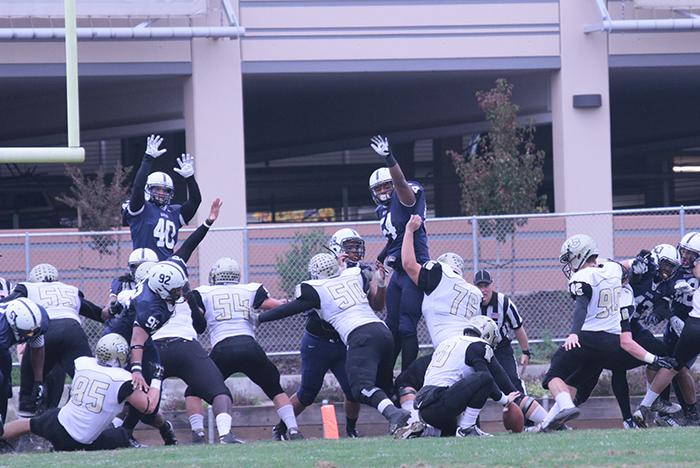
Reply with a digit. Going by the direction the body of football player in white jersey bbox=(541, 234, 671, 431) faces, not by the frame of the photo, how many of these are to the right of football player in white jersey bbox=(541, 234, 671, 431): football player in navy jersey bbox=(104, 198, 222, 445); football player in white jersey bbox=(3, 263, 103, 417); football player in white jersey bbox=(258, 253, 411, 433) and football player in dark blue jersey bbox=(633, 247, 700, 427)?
1

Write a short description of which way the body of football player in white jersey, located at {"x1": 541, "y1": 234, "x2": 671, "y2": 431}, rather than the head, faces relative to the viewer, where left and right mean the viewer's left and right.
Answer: facing away from the viewer and to the left of the viewer

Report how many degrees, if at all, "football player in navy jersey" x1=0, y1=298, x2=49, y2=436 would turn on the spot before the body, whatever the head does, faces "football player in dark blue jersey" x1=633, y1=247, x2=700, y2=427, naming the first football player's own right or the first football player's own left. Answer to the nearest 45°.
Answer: approximately 45° to the first football player's own left

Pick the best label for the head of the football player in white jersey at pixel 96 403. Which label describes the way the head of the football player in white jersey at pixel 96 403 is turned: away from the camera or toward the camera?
away from the camera

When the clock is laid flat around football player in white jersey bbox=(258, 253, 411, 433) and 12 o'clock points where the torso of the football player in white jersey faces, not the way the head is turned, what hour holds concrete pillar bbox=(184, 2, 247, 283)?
The concrete pillar is roughly at 1 o'clock from the football player in white jersey.

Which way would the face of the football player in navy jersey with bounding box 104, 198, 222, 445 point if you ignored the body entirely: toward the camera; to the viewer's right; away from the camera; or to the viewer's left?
to the viewer's right

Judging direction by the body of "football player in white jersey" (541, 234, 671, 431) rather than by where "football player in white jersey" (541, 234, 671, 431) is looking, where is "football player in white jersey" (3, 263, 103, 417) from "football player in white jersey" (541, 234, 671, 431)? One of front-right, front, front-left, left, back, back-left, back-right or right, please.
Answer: front-left

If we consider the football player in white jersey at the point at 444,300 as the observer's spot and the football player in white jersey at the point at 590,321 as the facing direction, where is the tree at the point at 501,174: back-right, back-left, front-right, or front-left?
front-left

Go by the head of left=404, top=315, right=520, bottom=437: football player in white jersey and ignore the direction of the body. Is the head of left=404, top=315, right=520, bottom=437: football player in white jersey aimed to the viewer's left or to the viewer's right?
to the viewer's right

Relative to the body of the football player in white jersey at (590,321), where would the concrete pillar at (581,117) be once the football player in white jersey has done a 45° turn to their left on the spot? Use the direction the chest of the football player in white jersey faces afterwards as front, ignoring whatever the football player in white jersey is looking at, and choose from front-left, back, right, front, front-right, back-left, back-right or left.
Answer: right

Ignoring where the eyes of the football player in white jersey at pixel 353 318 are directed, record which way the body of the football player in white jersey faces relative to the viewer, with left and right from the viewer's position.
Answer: facing away from the viewer and to the left of the viewer

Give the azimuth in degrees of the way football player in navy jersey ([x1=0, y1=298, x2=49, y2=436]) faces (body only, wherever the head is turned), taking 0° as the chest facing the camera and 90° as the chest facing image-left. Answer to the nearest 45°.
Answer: approximately 315°

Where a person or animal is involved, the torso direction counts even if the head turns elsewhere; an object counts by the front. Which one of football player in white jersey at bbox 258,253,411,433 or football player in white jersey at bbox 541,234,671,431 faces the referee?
football player in white jersey at bbox 541,234,671,431

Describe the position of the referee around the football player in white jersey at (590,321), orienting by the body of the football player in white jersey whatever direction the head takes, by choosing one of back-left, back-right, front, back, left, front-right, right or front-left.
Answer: front

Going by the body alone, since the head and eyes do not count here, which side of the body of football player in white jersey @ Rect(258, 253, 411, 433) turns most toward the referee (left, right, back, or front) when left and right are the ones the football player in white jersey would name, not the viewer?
right

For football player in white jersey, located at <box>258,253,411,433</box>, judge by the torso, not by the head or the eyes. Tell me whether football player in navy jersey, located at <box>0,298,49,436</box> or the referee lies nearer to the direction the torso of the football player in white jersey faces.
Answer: the football player in navy jersey

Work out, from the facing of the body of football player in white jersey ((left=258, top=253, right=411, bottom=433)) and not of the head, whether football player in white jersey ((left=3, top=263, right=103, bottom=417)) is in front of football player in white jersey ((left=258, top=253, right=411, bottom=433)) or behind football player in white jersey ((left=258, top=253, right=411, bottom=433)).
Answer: in front

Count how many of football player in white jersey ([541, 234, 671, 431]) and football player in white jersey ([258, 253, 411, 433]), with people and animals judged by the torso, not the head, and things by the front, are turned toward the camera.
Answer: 0

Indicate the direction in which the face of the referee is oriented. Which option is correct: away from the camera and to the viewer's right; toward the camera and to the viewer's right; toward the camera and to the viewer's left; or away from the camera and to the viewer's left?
toward the camera and to the viewer's left
